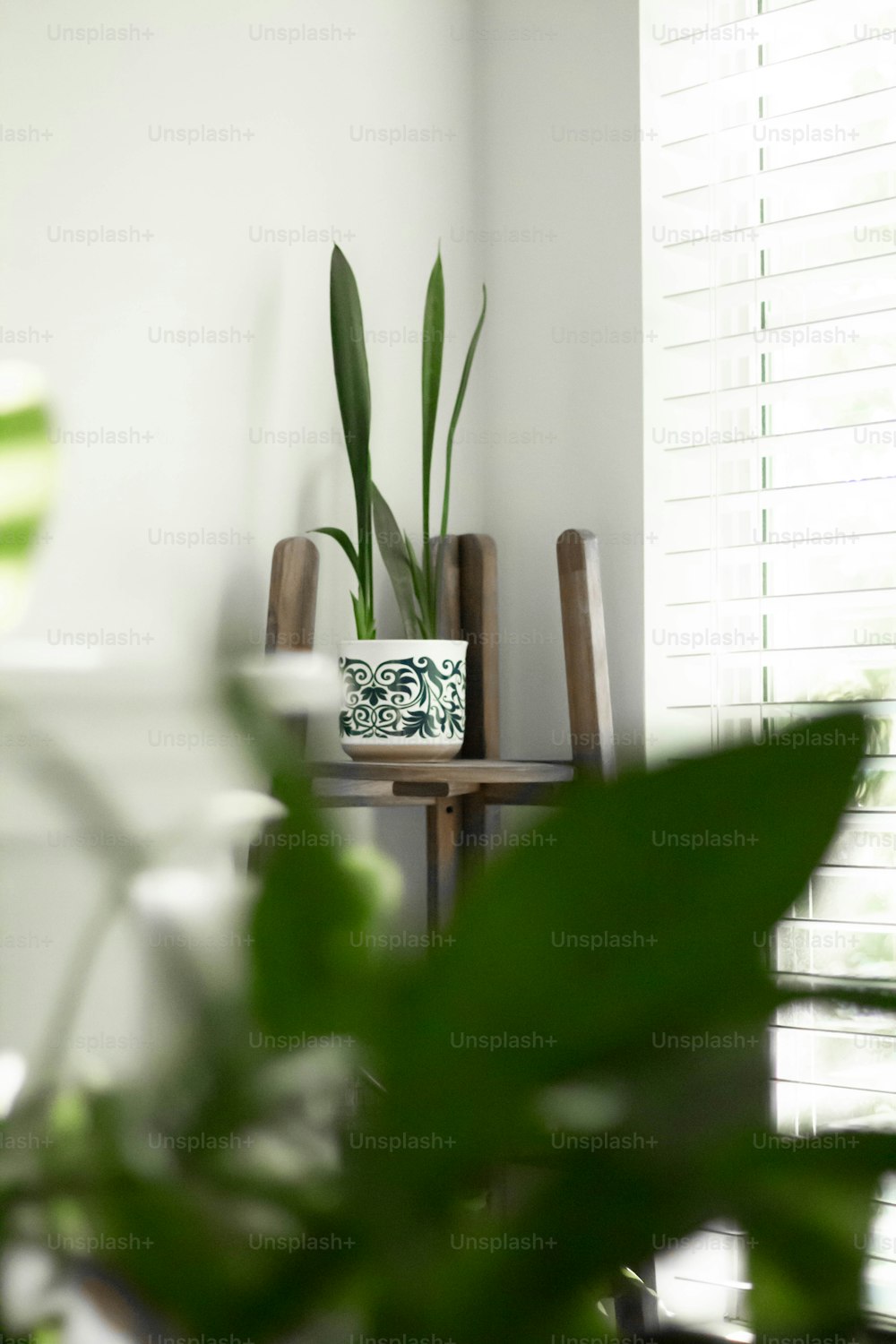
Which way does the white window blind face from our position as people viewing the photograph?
facing the viewer and to the left of the viewer
